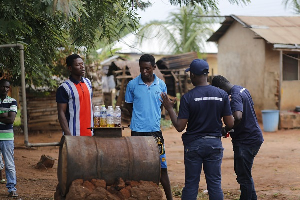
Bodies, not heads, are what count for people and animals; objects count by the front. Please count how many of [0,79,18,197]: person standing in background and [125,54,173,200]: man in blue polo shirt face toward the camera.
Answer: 2

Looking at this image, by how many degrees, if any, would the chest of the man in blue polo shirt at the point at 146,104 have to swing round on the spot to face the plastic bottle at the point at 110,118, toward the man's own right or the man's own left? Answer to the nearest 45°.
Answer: approximately 45° to the man's own right

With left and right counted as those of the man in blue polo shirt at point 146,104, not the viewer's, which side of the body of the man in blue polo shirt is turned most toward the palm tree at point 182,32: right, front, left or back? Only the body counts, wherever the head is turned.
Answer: back

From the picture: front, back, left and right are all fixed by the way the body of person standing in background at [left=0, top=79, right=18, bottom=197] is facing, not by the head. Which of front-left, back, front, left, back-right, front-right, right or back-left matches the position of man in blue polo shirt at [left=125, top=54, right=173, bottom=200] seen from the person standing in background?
front-left

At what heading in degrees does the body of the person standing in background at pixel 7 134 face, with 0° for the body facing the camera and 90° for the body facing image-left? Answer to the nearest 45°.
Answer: approximately 0°

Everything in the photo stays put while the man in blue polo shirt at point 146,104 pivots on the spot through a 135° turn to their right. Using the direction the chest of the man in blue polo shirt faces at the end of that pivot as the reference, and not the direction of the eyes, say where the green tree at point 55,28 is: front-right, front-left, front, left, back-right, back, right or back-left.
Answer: front

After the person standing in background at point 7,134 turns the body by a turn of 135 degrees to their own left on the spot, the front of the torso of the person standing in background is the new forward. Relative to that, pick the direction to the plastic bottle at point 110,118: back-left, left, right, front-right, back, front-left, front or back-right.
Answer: right

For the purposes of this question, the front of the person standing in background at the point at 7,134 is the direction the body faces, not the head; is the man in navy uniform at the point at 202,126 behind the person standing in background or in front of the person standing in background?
in front

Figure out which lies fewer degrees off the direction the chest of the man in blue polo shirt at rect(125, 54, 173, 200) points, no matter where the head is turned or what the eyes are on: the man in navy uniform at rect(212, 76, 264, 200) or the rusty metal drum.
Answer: the rusty metal drum

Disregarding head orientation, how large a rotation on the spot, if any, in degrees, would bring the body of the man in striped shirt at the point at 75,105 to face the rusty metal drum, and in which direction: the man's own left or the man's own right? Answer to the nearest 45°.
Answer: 0° — they already face it

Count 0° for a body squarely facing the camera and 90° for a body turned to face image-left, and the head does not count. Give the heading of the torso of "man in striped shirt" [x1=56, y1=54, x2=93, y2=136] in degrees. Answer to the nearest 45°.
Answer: approximately 315°

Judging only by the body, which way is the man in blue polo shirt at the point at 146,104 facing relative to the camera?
toward the camera

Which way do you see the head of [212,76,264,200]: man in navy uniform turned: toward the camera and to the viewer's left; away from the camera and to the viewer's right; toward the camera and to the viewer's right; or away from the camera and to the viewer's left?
away from the camera and to the viewer's left

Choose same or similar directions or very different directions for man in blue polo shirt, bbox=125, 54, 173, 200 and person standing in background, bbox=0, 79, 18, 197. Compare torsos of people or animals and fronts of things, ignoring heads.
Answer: same or similar directions

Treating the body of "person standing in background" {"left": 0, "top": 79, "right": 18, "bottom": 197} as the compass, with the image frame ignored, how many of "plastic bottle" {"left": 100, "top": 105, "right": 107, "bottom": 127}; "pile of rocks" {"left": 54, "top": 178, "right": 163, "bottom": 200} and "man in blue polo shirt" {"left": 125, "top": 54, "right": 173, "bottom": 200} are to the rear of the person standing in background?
0
